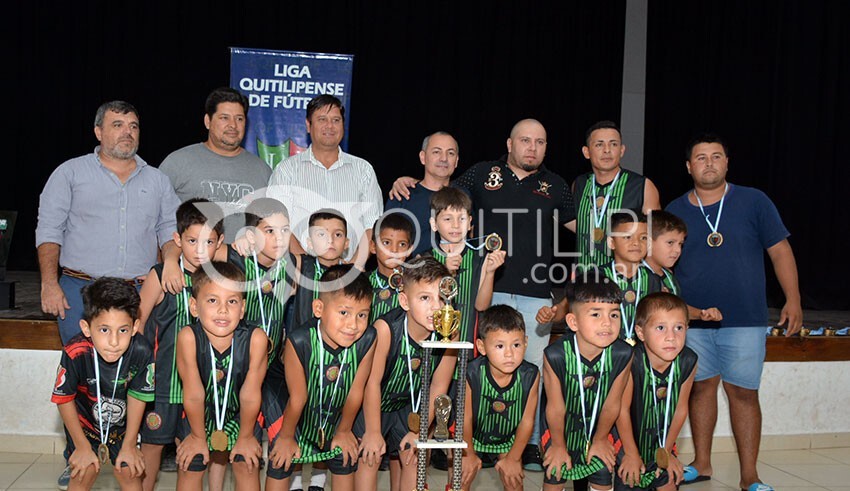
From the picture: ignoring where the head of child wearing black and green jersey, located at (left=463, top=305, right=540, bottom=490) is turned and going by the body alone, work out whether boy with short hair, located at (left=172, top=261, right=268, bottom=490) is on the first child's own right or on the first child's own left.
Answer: on the first child's own right

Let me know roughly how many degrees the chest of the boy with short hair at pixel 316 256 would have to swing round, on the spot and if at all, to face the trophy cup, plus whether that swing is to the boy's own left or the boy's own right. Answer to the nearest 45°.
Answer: approximately 45° to the boy's own left

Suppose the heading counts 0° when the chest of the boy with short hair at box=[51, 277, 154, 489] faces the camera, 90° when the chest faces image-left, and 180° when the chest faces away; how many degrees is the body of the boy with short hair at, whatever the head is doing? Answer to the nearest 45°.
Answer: approximately 0°

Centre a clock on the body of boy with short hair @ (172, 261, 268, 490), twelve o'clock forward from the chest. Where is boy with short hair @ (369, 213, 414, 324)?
boy with short hair @ (369, 213, 414, 324) is roughly at 8 o'clock from boy with short hair @ (172, 261, 268, 490).

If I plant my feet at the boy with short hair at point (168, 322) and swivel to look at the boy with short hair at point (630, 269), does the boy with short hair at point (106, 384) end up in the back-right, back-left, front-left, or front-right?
back-right

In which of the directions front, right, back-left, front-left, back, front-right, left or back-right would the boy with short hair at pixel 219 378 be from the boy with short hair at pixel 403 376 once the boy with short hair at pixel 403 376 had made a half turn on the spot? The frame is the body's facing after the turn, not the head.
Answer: front-left

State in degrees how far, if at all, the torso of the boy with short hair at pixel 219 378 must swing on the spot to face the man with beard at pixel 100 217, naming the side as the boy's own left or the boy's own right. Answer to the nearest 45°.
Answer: approximately 135° to the boy's own right

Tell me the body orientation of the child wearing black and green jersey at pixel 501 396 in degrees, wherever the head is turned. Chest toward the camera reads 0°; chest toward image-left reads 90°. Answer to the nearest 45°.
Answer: approximately 0°
